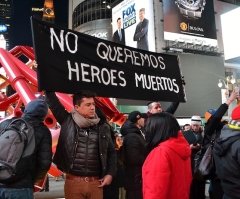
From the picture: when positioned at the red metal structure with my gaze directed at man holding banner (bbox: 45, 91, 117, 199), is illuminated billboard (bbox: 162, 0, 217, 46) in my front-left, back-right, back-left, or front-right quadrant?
back-left

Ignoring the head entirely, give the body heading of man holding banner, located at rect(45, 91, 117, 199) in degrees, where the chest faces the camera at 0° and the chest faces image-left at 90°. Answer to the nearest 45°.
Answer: approximately 0°

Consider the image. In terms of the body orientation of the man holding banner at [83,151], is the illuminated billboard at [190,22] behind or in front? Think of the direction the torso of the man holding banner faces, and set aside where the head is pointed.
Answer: behind

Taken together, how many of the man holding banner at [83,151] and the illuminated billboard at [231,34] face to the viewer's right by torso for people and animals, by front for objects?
0

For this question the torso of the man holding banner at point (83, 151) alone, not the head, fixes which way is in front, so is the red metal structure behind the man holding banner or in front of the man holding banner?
behind

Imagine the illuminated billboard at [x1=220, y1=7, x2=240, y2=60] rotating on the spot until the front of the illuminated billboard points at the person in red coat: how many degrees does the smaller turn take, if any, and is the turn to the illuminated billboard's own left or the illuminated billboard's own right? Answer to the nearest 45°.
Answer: approximately 45° to the illuminated billboard's own left

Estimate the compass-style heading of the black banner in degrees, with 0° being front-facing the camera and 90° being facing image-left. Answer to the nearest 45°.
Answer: approximately 315°

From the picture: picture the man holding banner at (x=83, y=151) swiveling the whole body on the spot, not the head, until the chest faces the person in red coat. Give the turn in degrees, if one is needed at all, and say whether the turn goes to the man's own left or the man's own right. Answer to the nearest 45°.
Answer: approximately 45° to the man's own left

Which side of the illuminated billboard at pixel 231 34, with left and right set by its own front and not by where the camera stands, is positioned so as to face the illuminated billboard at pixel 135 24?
right

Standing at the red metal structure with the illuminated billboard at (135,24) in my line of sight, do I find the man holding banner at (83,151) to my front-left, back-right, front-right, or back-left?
back-right
